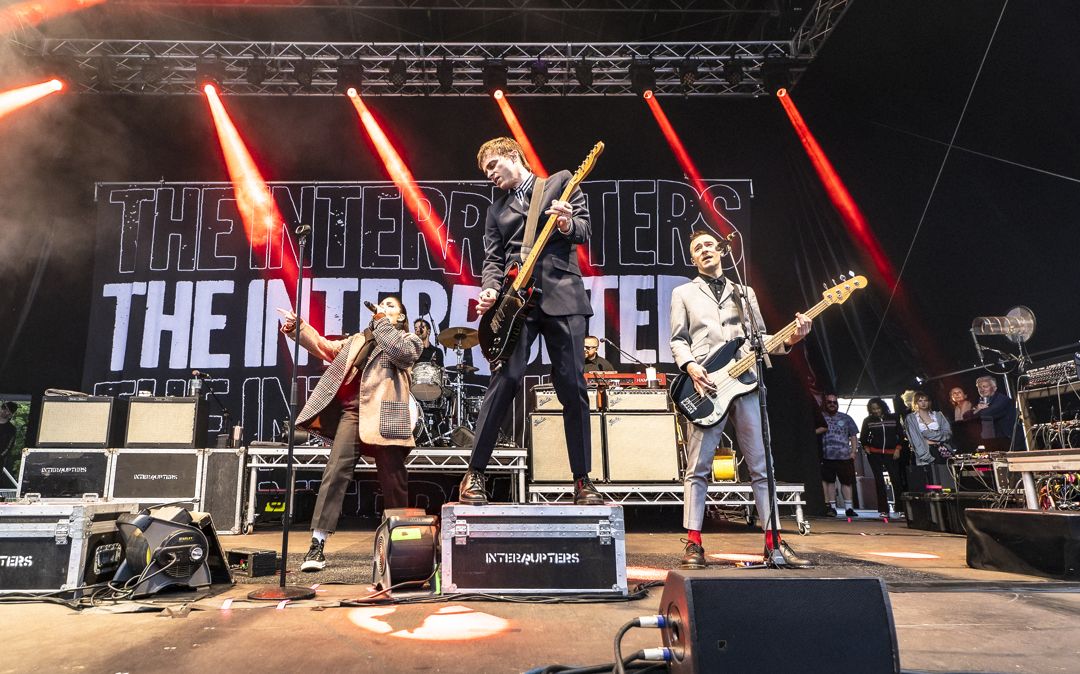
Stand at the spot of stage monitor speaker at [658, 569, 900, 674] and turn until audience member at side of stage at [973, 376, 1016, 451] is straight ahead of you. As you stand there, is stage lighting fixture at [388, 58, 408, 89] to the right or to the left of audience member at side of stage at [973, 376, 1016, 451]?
left

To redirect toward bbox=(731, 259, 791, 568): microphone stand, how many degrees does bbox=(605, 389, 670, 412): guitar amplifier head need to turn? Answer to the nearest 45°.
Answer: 0° — it already faces it

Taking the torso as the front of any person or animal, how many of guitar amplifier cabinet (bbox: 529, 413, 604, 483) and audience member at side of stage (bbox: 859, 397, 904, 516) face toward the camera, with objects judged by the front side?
2

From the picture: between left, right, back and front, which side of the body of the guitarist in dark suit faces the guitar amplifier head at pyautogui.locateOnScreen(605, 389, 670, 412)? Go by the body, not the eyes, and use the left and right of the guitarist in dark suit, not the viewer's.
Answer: back

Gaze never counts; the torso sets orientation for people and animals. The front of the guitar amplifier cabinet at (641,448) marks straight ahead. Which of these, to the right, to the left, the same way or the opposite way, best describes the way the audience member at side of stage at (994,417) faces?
to the right

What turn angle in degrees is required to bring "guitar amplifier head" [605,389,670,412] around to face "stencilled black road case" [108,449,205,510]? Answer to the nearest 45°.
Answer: approximately 90° to its right

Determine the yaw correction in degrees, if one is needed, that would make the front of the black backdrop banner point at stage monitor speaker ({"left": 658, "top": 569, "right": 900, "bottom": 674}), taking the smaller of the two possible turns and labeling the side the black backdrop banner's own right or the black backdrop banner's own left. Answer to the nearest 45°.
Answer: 0° — it already faces it

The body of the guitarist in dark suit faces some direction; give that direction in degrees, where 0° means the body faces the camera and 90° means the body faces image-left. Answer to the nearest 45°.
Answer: approximately 0°
